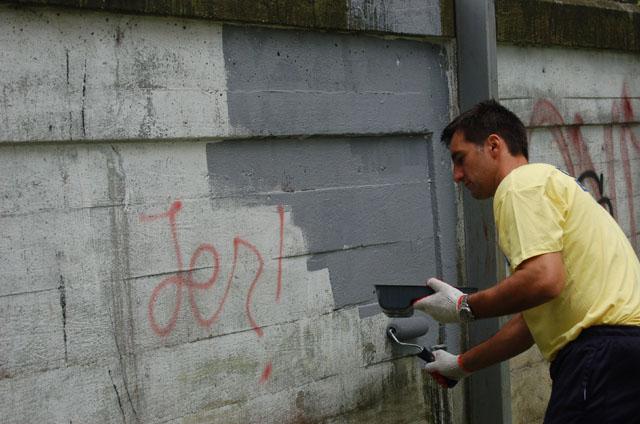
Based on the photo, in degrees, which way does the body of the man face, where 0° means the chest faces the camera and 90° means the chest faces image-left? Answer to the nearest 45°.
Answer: approximately 90°

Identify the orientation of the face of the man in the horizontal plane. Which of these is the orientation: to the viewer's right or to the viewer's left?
to the viewer's left
